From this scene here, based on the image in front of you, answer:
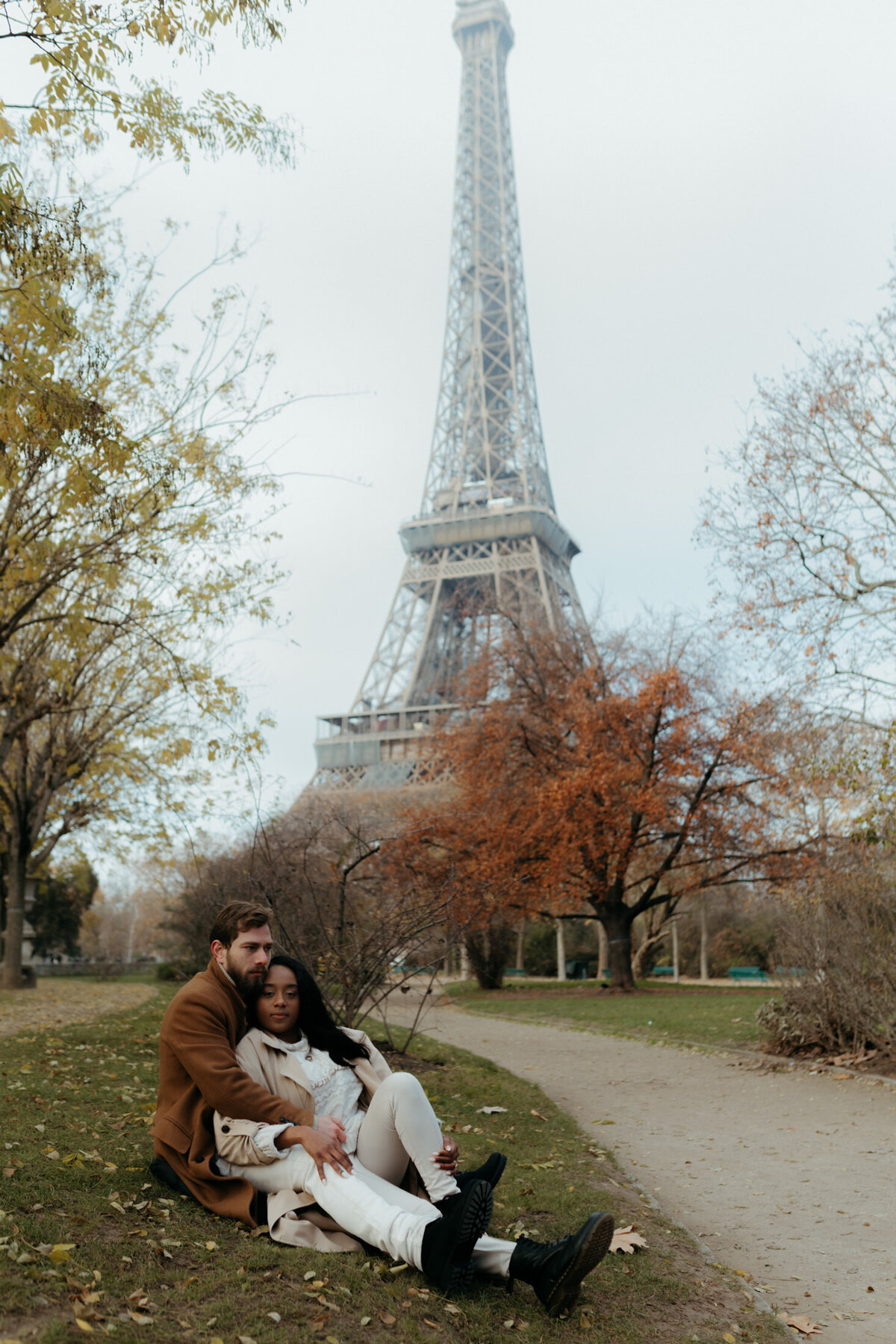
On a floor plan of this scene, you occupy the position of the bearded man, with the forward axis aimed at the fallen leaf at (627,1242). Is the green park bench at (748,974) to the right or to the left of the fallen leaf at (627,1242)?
left

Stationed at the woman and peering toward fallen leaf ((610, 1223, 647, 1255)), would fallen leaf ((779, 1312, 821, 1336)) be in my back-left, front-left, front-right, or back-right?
front-right

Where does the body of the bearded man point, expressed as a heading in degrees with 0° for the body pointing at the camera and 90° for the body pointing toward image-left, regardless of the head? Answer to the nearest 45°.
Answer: approximately 270°

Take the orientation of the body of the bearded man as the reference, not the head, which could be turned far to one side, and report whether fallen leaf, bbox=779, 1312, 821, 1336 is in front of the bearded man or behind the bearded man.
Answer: in front

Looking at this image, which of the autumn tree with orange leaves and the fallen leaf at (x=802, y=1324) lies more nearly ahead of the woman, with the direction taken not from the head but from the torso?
the fallen leaf

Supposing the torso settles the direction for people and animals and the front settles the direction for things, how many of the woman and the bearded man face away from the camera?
0

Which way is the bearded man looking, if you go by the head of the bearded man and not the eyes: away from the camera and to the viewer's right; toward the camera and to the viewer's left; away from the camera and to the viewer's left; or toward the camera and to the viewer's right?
toward the camera and to the viewer's right

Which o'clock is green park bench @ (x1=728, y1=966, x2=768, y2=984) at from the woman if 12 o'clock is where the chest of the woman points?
The green park bench is roughly at 8 o'clock from the woman.

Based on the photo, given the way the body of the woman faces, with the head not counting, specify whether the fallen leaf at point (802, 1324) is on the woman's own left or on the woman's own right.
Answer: on the woman's own left

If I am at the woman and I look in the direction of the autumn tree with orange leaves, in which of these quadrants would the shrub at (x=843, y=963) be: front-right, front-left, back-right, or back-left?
front-right

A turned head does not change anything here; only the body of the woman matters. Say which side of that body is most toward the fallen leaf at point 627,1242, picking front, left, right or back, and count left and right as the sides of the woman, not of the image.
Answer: left

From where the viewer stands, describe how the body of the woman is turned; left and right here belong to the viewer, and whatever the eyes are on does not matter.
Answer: facing the viewer and to the right of the viewer
